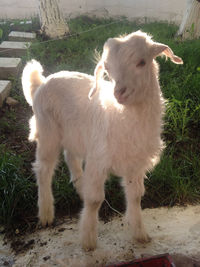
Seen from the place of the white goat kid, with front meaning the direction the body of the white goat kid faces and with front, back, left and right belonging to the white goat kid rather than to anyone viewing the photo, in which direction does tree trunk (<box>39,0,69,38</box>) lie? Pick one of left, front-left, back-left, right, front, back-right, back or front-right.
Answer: back-left

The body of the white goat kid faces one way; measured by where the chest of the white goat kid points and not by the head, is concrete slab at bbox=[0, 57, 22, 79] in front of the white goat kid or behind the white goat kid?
behind

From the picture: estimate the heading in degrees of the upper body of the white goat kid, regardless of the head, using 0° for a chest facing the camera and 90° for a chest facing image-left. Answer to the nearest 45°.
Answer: approximately 315°

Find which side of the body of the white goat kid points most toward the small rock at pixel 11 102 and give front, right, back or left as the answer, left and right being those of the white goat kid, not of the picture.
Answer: back

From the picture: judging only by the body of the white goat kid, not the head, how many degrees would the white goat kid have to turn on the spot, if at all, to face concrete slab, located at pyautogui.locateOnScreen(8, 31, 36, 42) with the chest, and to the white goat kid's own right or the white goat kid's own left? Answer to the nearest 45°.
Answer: approximately 135° to the white goat kid's own left

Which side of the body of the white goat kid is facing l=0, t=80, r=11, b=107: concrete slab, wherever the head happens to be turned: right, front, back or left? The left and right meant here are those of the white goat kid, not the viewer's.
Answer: back
